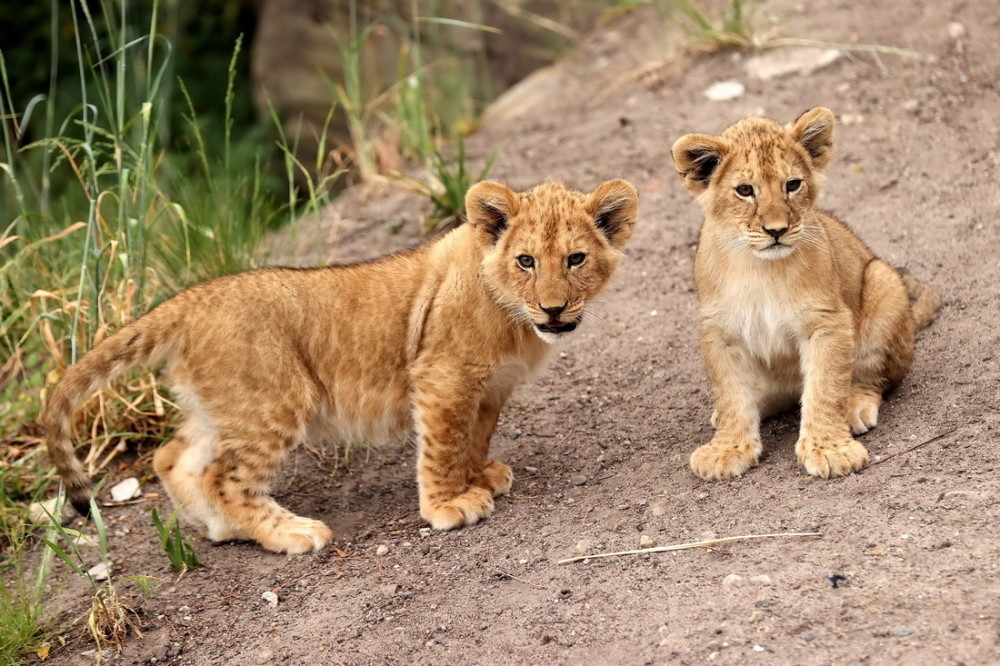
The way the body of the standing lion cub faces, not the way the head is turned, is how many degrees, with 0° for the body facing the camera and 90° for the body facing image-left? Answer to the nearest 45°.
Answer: approximately 270°

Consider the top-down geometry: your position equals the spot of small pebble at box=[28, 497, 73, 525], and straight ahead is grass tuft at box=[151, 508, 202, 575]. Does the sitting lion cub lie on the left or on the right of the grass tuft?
left

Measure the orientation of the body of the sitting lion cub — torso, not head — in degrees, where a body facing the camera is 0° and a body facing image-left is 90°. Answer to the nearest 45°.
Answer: approximately 45°

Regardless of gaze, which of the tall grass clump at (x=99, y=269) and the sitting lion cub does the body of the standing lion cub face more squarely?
the sitting lion cub

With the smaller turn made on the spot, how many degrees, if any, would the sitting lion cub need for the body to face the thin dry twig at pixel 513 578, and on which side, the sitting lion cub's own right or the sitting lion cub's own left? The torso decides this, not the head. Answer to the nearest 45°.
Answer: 0° — it already faces it

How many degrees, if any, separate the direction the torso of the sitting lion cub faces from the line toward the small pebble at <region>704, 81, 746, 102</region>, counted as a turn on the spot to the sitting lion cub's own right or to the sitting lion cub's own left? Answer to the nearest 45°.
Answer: approximately 135° to the sitting lion cub's own right

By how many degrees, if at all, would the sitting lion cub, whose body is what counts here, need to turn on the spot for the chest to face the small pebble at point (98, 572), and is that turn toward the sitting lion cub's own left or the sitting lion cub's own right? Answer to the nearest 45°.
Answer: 0° — it already faces it

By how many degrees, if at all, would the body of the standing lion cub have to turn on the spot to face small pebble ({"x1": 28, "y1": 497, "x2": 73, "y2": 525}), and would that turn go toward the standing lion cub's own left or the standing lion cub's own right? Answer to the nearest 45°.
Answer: approximately 180°

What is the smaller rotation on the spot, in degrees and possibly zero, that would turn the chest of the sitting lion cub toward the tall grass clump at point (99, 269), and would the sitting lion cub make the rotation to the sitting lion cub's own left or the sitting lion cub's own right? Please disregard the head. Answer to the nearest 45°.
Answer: approximately 45° to the sitting lion cub's own right

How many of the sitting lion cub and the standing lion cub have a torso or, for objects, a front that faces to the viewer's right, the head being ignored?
1

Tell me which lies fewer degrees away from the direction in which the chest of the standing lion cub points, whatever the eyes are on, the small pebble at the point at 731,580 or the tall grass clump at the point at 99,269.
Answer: the small pebble

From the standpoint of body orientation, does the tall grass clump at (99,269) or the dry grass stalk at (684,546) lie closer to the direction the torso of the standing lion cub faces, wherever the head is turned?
the dry grass stalk

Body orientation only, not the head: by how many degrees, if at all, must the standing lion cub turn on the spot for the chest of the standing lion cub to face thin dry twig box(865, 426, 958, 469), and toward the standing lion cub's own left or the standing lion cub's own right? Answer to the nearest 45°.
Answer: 0° — it already faces it
